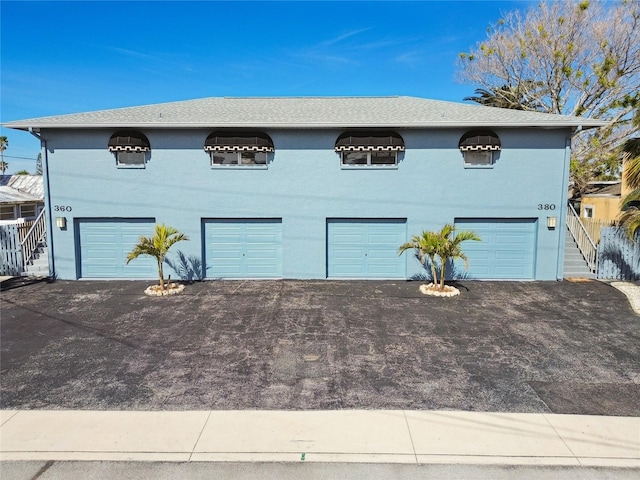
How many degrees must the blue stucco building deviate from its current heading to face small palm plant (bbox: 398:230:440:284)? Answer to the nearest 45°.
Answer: approximately 90° to its left

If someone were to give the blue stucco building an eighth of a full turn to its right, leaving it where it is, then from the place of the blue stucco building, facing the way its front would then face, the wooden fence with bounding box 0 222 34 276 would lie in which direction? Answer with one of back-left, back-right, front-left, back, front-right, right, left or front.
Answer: front-right

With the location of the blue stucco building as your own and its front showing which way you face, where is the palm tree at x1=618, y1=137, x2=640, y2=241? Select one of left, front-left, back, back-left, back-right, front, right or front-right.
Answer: left

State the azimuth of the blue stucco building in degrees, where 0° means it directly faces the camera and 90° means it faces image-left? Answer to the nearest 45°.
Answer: approximately 0°

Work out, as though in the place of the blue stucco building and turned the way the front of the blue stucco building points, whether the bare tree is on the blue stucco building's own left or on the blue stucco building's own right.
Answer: on the blue stucco building's own left

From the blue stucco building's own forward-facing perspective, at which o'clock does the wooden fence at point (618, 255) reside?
The wooden fence is roughly at 9 o'clock from the blue stucco building.

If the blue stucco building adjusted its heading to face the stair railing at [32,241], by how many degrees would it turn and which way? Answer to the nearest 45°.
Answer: approximately 90° to its right

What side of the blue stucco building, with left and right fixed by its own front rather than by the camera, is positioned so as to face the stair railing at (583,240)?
left

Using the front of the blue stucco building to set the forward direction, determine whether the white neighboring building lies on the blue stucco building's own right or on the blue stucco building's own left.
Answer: on the blue stucco building's own right
